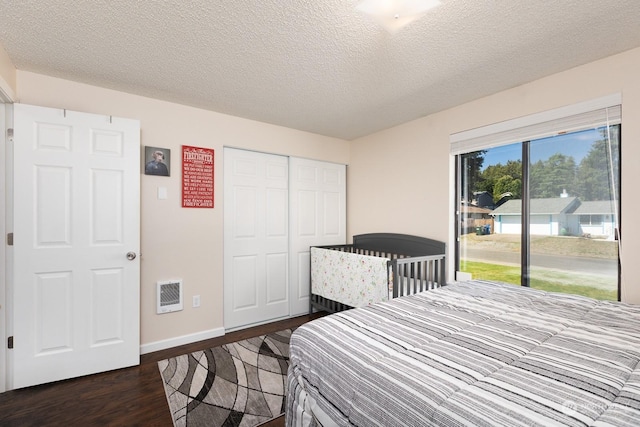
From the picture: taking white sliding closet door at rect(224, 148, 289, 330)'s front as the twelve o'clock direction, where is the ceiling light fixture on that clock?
The ceiling light fixture is roughly at 1 o'clock from the white sliding closet door.

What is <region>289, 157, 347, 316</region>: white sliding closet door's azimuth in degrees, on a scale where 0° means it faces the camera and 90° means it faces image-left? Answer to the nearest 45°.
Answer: approximately 315°

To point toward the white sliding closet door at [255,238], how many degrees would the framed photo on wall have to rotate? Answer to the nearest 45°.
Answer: approximately 90° to its left

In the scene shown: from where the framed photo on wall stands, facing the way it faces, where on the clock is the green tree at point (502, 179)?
The green tree is roughly at 10 o'clock from the framed photo on wall.

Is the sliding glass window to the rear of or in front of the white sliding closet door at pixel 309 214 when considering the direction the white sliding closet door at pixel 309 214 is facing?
in front

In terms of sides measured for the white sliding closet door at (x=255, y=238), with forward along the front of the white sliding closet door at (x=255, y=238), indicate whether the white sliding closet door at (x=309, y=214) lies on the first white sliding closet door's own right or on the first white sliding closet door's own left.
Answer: on the first white sliding closet door's own left

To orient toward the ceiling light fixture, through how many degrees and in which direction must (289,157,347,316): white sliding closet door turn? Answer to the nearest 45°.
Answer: approximately 45° to its right

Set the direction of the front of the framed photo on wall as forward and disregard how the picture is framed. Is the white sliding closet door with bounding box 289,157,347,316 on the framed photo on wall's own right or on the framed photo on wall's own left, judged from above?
on the framed photo on wall's own left

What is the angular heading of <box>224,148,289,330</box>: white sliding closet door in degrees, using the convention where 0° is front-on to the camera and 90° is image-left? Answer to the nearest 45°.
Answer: approximately 315°
